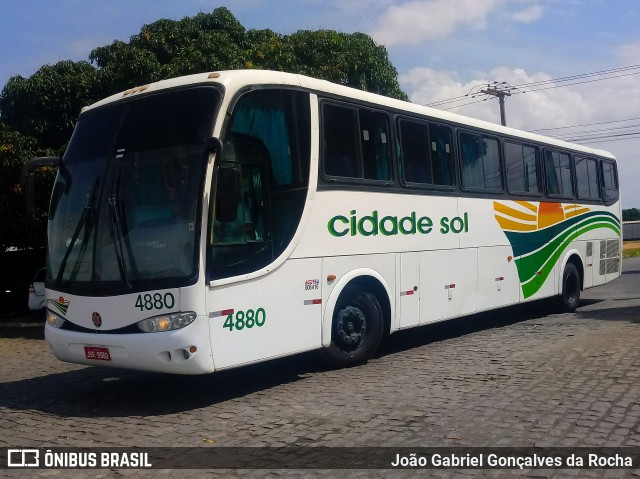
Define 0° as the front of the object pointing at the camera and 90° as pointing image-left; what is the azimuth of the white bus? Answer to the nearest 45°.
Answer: approximately 45°

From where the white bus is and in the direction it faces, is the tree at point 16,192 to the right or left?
on its right

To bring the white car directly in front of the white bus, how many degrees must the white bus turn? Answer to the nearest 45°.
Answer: approximately 90° to its right

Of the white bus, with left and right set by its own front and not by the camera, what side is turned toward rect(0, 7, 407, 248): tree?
right
